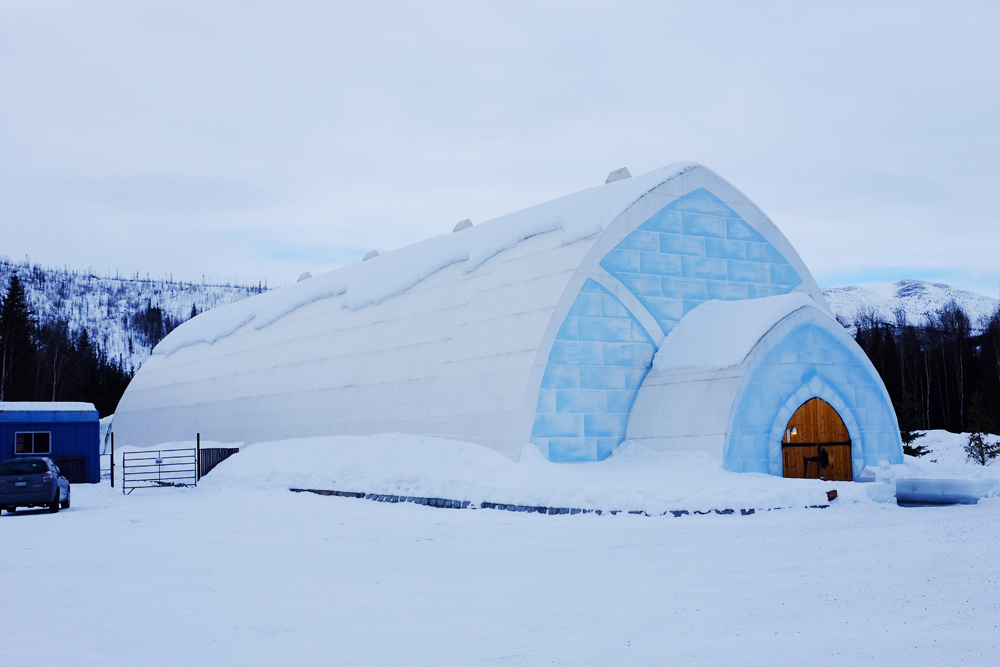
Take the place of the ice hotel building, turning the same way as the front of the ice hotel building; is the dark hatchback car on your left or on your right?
on your right

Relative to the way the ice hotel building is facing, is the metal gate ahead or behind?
behind

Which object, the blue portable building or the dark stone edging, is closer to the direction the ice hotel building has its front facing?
the dark stone edging

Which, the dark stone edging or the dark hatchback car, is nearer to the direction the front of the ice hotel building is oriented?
the dark stone edging

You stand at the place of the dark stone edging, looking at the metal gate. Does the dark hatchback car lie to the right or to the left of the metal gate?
left

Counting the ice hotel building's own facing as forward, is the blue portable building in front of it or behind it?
behind
